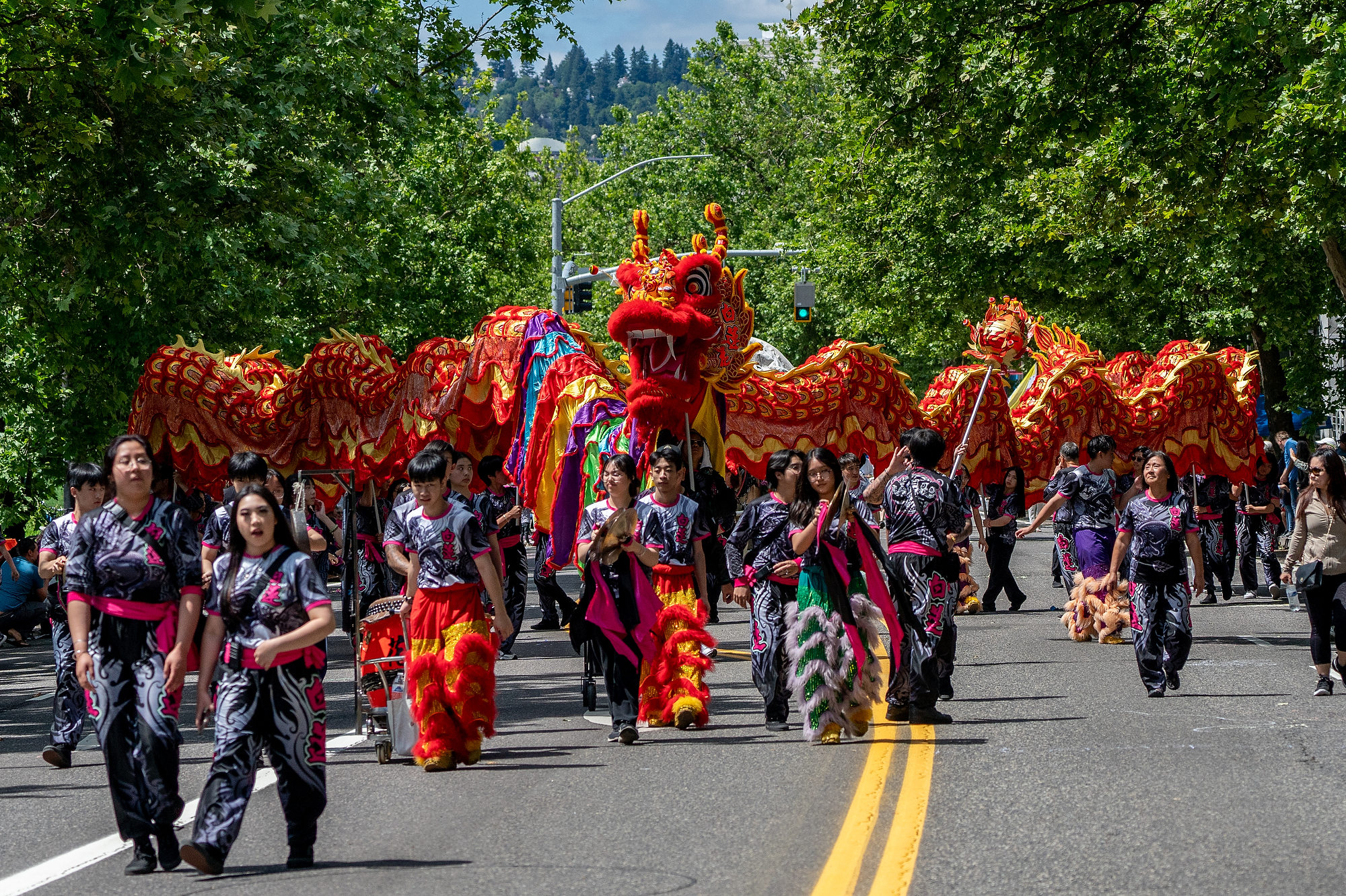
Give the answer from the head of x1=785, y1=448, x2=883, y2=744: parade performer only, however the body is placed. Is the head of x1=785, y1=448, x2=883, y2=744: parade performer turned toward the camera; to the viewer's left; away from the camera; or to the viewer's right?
toward the camera

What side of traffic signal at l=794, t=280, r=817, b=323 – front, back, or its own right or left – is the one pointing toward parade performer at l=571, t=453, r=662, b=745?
front

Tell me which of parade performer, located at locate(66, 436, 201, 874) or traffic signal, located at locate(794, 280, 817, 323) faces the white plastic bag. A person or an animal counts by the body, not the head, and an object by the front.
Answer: the traffic signal

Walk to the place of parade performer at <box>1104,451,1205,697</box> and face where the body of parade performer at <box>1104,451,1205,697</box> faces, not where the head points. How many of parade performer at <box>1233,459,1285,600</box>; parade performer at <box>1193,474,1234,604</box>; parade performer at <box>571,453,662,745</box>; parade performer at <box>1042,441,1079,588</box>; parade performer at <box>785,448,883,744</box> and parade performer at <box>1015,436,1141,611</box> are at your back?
4

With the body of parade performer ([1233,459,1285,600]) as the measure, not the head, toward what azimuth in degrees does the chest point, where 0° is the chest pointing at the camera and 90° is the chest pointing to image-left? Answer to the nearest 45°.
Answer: approximately 0°

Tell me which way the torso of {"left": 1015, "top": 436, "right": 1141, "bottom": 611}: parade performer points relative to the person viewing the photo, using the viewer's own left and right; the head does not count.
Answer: facing the viewer and to the right of the viewer

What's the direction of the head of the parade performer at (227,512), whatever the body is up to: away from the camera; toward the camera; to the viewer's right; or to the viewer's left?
toward the camera

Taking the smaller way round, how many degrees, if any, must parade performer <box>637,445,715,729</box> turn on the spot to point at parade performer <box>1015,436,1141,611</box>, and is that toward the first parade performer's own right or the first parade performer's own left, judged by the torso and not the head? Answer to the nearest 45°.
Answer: approximately 135° to the first parade performer's own left

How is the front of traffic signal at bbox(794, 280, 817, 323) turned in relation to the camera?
facing the viewer

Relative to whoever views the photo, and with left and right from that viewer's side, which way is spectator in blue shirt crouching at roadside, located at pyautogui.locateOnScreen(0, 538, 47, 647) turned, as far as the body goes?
facing to the right of the viewer

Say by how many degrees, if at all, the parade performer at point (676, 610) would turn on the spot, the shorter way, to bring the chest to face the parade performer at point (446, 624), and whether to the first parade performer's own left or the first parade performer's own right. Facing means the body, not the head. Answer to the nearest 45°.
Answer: approximately 45° to the first parade performer's own right

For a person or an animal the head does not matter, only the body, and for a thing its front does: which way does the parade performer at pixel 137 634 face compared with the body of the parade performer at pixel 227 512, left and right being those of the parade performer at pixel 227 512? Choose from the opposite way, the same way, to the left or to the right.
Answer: the same way

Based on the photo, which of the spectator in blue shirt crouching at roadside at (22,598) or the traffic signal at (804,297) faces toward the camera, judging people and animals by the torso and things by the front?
the traffic signal

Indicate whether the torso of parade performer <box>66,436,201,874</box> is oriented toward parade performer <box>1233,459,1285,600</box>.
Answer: no

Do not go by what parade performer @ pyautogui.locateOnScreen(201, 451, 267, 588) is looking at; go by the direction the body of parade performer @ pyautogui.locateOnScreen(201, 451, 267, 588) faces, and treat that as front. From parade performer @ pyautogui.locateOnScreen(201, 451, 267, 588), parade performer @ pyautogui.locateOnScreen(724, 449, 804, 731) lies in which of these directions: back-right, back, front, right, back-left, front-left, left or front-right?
left

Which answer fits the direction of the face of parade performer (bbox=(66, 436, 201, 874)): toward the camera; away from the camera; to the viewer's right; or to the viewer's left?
toward the camera

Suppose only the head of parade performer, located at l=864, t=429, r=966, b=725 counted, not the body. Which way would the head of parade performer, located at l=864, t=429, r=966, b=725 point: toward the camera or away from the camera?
away from the camera

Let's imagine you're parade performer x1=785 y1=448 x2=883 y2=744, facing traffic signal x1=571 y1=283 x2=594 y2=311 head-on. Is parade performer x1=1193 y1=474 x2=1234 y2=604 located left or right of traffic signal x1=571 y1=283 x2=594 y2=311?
right

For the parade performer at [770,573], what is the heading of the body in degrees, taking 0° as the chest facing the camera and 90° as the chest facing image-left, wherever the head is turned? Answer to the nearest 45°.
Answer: approximately 315°

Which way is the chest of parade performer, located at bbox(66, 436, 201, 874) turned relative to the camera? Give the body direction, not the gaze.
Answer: toward the camera

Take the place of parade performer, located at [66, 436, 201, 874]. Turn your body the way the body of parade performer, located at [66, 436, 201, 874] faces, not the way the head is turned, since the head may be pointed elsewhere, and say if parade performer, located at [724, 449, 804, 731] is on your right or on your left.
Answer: on your left

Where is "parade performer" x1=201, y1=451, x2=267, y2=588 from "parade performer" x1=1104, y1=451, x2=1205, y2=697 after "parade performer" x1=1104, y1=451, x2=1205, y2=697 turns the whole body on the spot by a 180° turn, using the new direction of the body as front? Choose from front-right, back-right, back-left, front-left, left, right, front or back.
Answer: back-left
